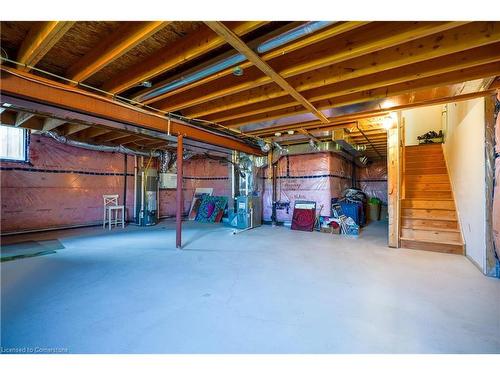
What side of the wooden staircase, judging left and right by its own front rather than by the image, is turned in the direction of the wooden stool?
right

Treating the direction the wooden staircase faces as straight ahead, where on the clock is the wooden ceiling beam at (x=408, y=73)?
The wooden ceiling beam is roughly at 12 o'clock from the wooden staircase.

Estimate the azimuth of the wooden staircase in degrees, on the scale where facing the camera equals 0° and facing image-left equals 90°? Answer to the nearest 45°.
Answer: approximately 0°

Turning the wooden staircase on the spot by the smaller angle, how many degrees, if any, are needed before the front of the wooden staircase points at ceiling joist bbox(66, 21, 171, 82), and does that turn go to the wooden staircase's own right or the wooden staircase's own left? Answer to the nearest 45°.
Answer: approximately 45° to the wooden staircase's own right

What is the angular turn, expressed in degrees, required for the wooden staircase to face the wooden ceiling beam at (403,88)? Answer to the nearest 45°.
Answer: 0° — it already faces it

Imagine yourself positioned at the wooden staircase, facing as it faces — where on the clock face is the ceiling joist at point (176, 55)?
The ceiling joist is roughly at 1 o'clock from the wooden staircase.
